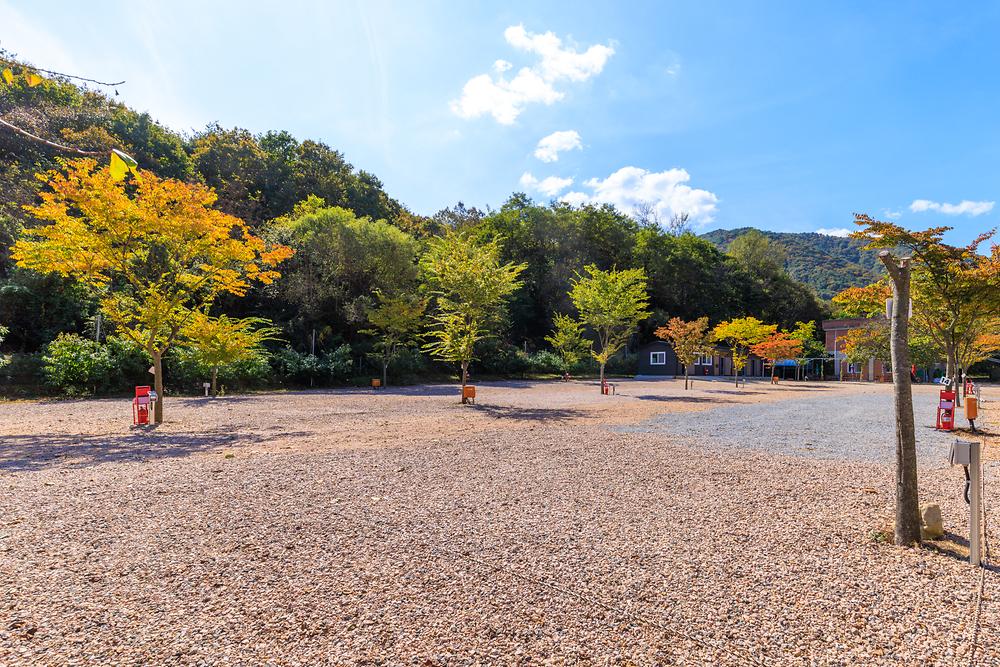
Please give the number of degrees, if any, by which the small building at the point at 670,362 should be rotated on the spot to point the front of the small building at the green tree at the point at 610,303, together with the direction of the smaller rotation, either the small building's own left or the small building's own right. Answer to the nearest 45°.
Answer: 0° — it already faces it

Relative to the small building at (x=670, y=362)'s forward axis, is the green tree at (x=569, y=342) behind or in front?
in front

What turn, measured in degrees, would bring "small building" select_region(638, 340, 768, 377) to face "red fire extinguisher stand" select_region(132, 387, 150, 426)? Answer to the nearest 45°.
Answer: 0° — it already faces it

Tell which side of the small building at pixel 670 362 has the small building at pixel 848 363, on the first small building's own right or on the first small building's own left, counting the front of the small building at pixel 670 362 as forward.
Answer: on the first small building's own left

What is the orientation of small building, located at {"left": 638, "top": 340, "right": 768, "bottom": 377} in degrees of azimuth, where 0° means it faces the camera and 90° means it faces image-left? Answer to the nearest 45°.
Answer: approximately 0°

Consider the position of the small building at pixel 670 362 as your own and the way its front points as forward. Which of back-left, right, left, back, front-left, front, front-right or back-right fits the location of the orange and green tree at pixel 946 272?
front

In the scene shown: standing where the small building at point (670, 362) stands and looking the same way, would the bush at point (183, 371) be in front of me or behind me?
in front

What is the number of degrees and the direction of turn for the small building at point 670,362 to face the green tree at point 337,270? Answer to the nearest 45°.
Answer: approximately 45° to its right

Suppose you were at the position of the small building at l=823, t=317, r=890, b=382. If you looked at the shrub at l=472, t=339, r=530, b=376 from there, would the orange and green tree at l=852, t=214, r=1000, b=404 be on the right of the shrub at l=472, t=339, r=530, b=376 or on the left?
left

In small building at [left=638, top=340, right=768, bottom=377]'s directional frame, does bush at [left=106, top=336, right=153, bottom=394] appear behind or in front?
in front

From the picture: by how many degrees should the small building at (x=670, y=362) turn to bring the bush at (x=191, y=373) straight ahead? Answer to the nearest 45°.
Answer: approximately 90° to its right

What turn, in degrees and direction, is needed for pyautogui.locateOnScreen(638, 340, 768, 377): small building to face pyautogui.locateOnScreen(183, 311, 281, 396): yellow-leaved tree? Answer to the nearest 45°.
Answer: approximately 90° to its right
